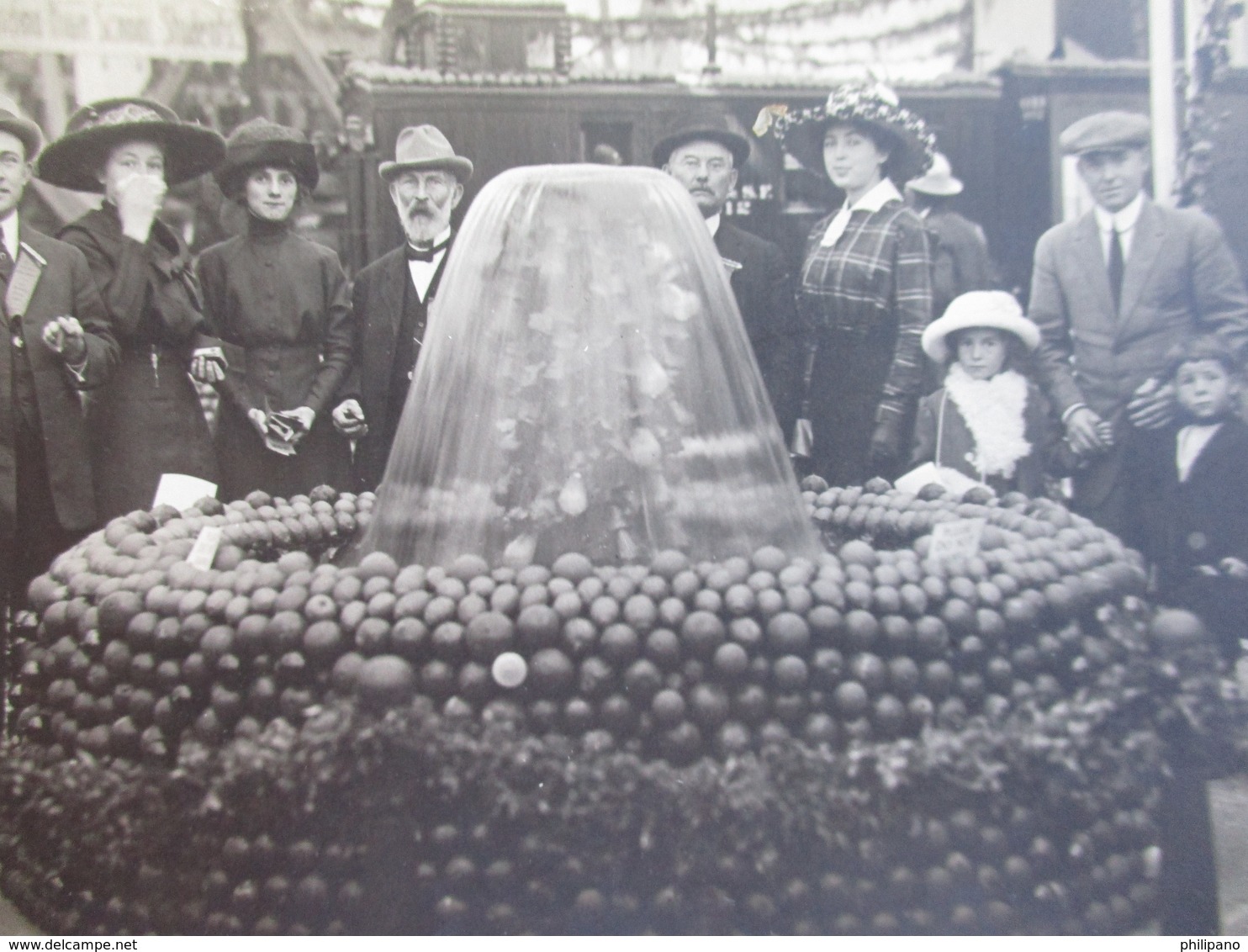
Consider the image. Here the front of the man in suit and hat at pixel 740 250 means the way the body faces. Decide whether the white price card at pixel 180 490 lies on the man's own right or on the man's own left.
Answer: on the man's own right

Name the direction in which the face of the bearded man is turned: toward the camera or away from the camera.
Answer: toward the camera

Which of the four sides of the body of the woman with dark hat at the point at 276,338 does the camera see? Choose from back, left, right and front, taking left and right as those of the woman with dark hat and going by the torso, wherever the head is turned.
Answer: front

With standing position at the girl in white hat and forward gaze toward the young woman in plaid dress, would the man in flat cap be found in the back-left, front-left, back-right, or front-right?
back-right

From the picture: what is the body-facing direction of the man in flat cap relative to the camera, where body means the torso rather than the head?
toward the camera

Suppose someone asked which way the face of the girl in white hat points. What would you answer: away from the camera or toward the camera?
toward the camera

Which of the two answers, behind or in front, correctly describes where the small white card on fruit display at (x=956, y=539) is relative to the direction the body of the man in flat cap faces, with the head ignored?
in front

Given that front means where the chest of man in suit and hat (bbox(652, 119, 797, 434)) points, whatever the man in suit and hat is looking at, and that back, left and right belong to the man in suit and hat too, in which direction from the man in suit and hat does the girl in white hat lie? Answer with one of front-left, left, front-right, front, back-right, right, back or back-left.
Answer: left

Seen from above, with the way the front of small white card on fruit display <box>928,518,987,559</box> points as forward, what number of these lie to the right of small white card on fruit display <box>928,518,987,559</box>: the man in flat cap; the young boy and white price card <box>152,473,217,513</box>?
1

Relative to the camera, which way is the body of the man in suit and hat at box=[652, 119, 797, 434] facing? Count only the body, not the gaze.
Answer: toward the camera

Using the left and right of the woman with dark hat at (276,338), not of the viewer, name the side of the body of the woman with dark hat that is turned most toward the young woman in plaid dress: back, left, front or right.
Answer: left

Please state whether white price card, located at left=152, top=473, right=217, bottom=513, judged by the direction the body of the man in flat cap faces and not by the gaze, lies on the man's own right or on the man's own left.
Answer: on the man's own right
